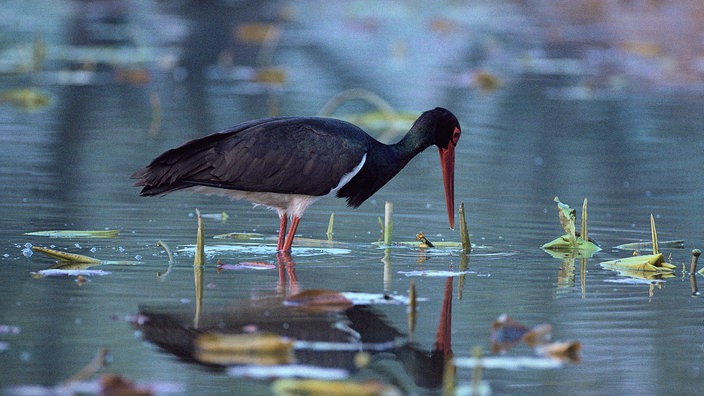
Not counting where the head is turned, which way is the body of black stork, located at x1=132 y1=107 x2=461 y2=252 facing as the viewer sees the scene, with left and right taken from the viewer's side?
facing to the right of the viewer

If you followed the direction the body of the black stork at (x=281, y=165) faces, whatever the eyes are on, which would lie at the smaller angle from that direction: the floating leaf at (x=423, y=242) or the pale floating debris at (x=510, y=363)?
the floating leaf

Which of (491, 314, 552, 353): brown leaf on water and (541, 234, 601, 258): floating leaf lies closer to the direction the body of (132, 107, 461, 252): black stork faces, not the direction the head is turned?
the floating leaf

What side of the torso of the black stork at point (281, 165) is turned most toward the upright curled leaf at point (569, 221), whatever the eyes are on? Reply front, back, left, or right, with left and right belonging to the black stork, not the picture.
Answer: front

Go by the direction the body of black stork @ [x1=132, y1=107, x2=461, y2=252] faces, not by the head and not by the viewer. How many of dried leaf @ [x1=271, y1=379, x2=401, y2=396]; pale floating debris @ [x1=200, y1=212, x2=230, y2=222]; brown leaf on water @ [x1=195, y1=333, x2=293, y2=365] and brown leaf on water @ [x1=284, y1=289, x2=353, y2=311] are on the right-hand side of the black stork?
3

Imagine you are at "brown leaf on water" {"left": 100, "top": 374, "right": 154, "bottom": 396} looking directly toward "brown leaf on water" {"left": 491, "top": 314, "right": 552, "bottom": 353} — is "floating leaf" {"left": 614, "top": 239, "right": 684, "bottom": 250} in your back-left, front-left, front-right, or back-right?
front-left

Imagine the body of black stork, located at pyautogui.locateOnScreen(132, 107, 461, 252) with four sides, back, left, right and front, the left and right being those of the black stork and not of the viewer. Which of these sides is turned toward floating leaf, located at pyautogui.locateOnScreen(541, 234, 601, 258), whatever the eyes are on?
front

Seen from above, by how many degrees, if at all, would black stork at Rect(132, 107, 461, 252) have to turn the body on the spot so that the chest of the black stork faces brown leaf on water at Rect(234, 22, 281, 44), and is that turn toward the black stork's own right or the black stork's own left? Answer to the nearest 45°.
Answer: approximately 90° to the black stork's own left

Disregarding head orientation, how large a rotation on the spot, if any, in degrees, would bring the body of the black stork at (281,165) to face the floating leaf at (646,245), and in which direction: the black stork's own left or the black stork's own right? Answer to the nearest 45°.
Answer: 0° — it already faces it

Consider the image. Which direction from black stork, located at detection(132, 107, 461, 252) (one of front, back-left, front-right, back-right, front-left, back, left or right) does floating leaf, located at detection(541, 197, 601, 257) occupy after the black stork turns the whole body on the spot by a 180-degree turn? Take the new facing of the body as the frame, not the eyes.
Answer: back

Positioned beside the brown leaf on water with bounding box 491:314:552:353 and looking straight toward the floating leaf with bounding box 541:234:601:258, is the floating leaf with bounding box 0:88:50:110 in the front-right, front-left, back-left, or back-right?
front-left

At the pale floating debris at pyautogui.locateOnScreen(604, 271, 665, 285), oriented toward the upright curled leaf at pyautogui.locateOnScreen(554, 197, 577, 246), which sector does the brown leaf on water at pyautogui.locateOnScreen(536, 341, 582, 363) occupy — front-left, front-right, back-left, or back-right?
back-left

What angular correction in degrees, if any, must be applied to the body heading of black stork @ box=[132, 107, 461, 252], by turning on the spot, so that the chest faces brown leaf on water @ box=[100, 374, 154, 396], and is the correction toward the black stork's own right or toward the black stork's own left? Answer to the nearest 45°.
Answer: approximately 90° to the black stork's own right
